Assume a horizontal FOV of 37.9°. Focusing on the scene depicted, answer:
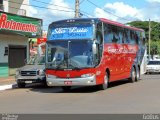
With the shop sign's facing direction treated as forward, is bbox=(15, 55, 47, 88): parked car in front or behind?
in front

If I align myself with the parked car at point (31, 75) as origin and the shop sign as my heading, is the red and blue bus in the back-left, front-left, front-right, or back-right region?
back-right

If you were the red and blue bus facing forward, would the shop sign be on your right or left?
on your right

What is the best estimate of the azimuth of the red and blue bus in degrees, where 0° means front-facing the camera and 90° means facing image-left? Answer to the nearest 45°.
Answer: approximately 45°

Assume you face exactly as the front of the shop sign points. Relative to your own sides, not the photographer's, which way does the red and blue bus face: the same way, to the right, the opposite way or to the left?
to the right

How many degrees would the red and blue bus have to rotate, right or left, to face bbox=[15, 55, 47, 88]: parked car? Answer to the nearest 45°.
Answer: approximately 90° to its right

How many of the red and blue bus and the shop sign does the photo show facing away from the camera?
0

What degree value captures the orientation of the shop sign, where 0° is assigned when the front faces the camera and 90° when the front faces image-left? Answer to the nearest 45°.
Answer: approximately 315°
